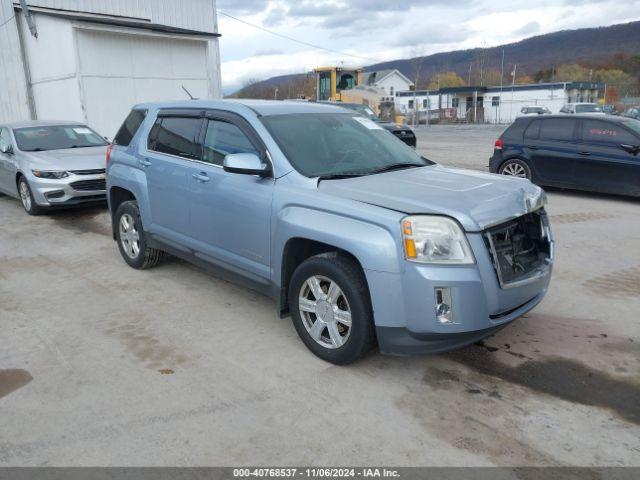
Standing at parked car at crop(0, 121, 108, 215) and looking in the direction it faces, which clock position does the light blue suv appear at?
The light blue suv is roughly at 1 o'clock from the parked car.

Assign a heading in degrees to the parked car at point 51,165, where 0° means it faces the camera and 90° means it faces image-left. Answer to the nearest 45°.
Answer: approximately 315°

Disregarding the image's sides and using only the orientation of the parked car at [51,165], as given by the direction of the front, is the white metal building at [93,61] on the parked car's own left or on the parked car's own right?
on the parked car's own left

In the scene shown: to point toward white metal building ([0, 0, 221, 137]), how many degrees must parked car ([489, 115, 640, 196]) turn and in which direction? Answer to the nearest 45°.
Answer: approximately 180°

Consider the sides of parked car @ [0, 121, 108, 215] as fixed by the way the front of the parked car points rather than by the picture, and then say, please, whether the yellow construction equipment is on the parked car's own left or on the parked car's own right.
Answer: on the parked car's own left

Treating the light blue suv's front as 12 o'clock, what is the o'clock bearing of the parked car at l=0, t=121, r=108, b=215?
The parked car is roughly at 6 o'clock from the light blue suv.

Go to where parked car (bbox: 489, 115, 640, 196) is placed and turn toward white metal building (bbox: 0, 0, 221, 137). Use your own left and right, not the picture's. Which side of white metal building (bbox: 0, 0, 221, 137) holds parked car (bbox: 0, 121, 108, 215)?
left

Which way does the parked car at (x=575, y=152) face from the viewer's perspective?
to the viewer's right

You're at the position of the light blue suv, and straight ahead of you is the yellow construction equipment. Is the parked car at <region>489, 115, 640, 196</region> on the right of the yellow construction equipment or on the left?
right

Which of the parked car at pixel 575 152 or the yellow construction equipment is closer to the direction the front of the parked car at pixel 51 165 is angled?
the parked car
